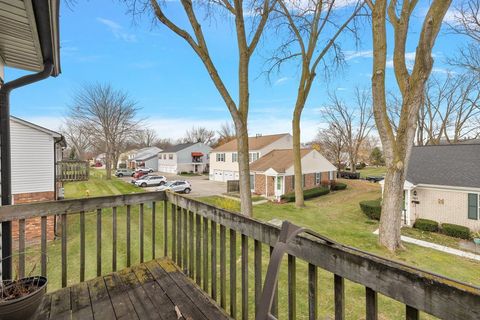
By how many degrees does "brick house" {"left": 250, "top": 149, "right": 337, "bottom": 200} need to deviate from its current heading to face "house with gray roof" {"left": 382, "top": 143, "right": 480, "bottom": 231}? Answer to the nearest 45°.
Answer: approximately 90° to its left

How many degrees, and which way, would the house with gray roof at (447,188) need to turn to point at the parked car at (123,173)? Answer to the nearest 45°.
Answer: approximately 90° to its right

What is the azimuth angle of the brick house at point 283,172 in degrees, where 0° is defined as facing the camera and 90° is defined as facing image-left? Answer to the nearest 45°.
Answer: approximately 45°
